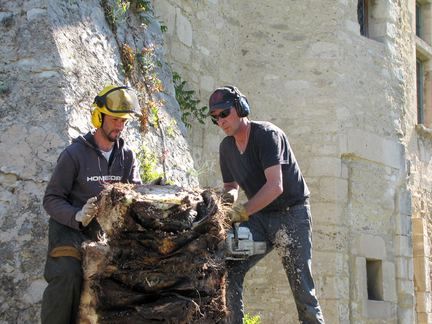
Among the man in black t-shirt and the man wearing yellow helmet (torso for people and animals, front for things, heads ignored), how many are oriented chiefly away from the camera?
0

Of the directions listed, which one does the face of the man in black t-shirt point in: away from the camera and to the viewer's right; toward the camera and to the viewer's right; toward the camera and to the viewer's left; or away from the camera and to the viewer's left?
toward the camera and to the viewer's left

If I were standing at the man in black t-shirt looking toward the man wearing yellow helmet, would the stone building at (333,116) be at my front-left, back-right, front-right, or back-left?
back-right

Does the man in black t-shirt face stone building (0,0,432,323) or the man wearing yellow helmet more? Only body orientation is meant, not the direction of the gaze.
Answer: the man wearing yellow helmet

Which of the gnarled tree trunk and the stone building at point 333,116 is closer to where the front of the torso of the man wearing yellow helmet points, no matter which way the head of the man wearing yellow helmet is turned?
the gnarled tree trunk

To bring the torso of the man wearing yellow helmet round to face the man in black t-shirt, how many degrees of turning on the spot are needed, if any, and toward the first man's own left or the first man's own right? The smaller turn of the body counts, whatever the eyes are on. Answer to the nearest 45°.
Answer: approximately 45° to the first man's own left

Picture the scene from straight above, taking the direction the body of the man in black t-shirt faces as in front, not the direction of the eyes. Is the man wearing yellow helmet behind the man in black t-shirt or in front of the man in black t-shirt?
in front

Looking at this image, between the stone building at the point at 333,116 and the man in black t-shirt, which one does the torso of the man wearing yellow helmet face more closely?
the man in black t-shirt

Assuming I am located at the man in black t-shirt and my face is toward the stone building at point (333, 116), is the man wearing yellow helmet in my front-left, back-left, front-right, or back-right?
back-left

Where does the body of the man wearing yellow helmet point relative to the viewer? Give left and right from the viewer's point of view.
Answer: facing the viewer and to the right of the viewer

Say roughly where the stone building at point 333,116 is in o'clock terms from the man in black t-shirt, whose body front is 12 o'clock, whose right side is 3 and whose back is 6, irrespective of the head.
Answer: The stone building is roughly at 5 o'clock from the man in black t-shirt.

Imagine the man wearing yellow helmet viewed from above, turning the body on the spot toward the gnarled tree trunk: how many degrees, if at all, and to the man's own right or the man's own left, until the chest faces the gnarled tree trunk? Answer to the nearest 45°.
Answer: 0° — they already face it

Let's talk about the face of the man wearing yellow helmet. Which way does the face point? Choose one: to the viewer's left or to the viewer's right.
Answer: to the viewer's right
